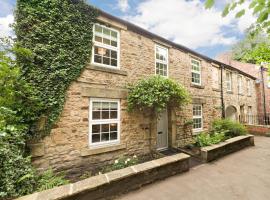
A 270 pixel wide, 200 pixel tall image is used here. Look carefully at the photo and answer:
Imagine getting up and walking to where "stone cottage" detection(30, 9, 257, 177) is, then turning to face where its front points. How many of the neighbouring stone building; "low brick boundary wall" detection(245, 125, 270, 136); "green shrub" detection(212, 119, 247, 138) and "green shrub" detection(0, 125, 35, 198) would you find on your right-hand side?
1

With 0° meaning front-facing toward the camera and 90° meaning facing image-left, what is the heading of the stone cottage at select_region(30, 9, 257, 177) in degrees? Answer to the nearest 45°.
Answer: approximately 315°

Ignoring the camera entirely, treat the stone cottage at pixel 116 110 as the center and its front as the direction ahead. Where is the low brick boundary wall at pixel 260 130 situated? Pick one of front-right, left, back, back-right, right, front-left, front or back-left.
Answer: left

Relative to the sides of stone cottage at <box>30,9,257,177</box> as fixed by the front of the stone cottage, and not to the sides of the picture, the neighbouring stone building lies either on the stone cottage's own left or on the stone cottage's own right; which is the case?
on the stone cottage's own left

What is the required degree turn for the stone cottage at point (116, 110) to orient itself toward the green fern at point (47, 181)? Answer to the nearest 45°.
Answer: approximately 90° to its right

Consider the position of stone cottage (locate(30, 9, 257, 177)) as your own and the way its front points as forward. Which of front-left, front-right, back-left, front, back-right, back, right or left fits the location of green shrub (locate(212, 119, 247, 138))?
left

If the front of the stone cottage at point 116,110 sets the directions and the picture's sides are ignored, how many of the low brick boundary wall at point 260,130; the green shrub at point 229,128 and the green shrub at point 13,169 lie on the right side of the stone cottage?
1

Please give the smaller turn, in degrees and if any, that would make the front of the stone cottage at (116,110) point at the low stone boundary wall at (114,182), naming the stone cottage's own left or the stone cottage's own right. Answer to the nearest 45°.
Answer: approximately 45° to the stone cottage's own right

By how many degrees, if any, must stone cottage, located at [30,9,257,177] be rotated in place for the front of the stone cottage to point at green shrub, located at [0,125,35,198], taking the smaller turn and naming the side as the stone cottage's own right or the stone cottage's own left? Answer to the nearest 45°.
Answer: approximately 90° to the stone cottage's own right
